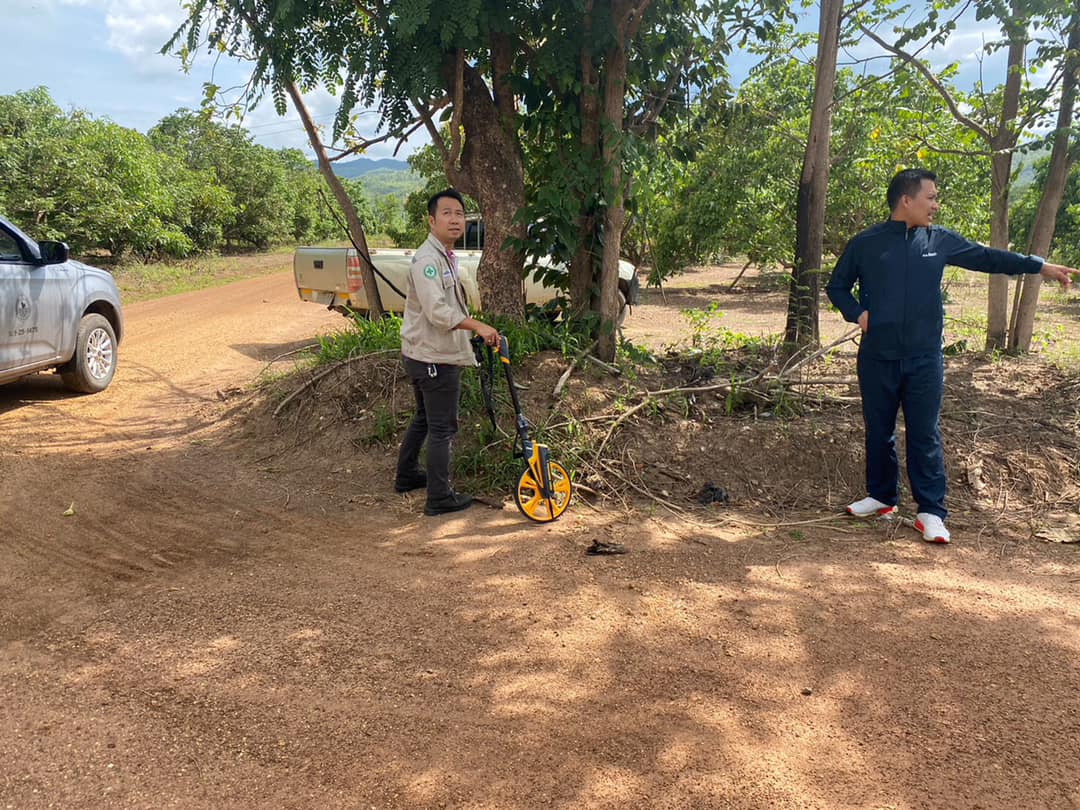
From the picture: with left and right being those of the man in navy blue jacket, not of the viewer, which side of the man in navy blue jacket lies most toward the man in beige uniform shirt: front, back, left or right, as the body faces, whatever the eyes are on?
right

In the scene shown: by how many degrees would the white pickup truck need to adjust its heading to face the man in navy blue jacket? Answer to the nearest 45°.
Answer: approximately 90° to its right

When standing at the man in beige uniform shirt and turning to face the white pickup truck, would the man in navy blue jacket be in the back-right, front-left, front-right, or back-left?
back-right

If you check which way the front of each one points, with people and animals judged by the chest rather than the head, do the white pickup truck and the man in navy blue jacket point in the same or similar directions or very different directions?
very different directions

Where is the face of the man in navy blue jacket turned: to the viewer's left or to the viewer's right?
to the viewer's right

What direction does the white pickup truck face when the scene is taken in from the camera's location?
facing away from the viewer and to the right of the viewer

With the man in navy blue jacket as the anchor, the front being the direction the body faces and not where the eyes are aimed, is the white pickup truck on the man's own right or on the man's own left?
on the man's own right

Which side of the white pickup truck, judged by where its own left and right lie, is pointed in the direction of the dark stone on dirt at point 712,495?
right

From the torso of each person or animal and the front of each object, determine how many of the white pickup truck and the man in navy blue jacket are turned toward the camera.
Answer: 1

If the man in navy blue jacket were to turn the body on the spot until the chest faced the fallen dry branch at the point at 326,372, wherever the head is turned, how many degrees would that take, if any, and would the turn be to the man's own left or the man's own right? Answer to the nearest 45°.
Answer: approximately 90° to the man's own right
